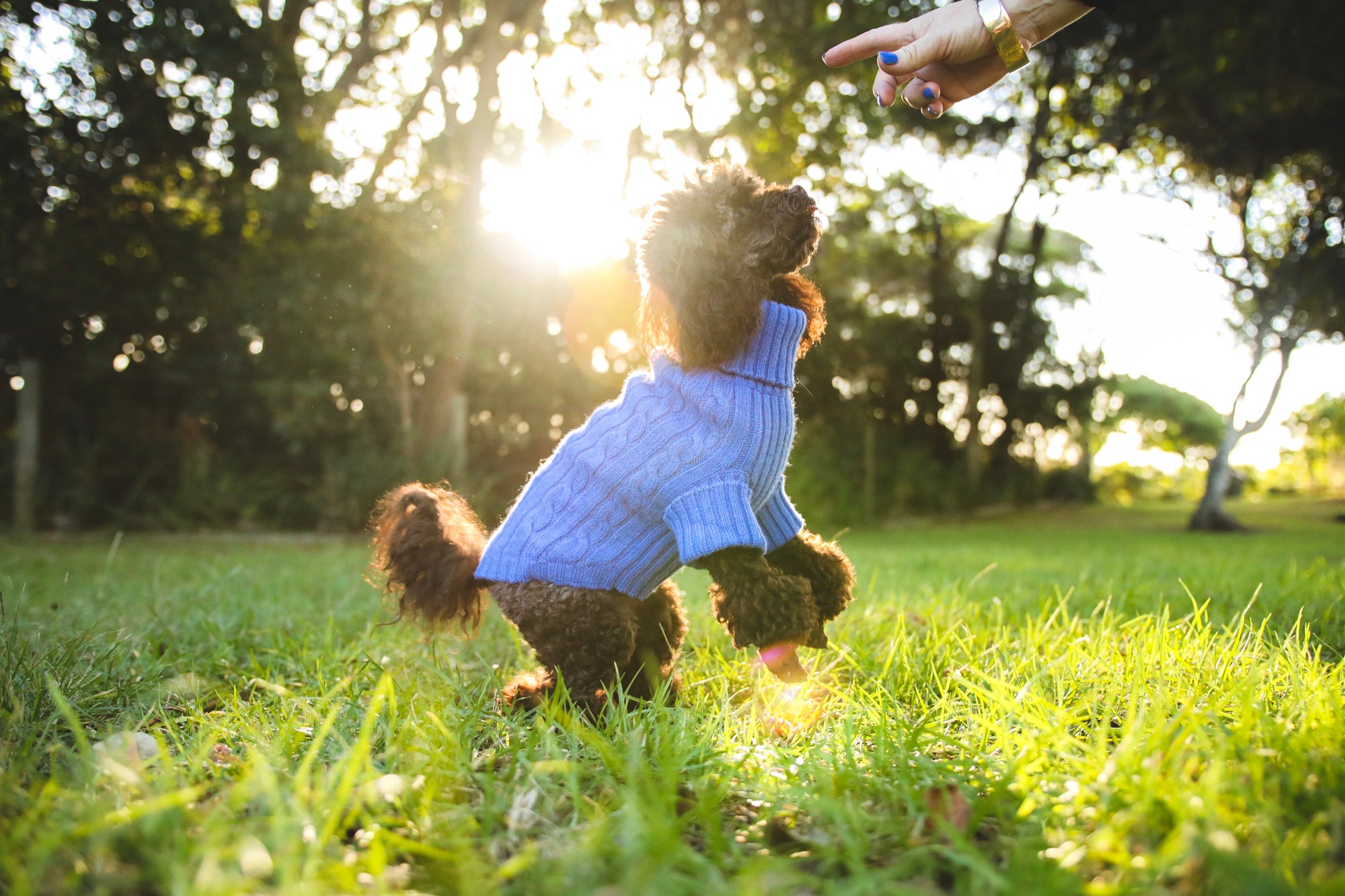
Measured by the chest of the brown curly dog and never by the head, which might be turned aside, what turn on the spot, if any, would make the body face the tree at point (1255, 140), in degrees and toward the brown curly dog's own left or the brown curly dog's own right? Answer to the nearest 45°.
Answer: approximately 45° to the brown curly dog's own left

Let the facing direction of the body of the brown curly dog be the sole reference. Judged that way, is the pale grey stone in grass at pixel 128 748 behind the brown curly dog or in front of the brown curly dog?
behind

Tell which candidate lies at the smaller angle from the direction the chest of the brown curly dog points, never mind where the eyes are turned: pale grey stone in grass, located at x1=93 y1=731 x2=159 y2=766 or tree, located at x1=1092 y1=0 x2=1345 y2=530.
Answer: the tree

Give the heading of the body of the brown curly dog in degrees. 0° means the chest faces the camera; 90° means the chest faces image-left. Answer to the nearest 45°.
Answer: approximately 270°
